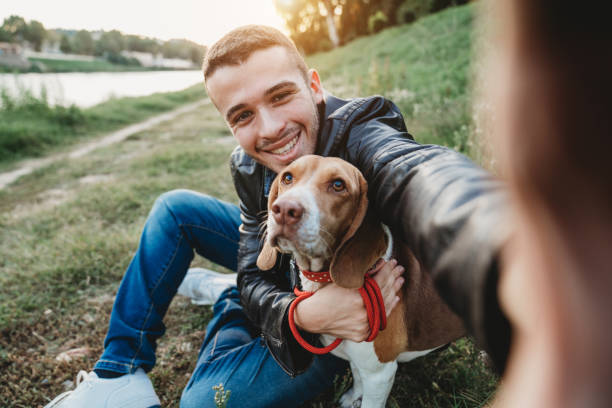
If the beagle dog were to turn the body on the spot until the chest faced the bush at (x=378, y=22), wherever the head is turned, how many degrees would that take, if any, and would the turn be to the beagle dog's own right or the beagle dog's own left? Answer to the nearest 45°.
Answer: approximately 135° to the beagle dog's own right

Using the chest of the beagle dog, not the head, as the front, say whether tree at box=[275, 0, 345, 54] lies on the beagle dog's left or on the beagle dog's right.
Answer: on the beagle dog's right

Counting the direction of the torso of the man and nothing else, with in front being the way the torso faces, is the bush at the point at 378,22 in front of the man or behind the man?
behind

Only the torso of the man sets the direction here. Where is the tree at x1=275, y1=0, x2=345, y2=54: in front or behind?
behind
